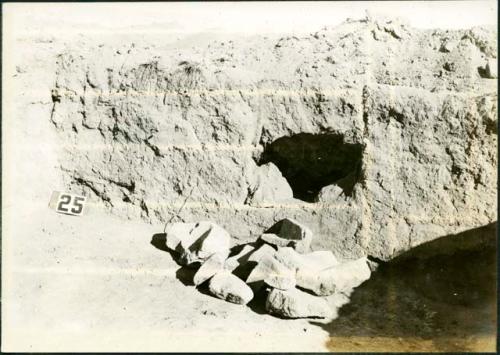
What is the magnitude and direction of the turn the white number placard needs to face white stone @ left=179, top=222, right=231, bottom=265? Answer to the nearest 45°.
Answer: approximately 45° to its left

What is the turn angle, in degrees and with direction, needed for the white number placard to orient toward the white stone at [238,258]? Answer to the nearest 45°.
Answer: approximately 45° to its left

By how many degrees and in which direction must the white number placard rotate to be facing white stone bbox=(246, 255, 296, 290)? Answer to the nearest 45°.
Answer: approximately 45° to its left

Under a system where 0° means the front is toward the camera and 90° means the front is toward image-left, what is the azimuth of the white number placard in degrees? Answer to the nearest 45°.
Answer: approximately 0°
